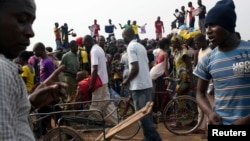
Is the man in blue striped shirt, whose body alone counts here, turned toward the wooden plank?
no

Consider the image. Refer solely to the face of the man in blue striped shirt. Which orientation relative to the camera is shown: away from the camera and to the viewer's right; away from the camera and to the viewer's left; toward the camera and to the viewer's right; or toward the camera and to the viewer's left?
toward the camera and to the viewer's left
